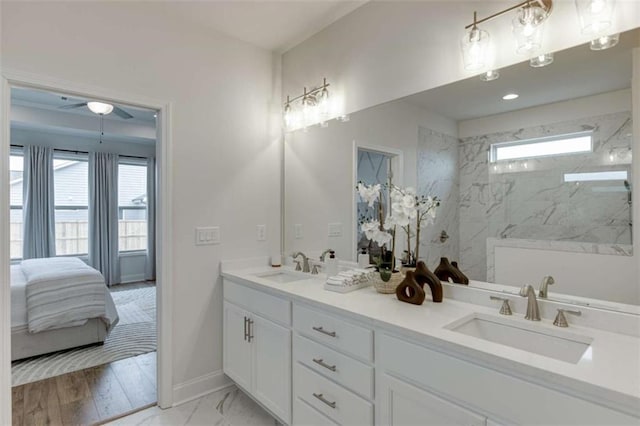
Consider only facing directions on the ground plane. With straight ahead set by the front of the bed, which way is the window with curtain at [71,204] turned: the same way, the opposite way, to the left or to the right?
to the right

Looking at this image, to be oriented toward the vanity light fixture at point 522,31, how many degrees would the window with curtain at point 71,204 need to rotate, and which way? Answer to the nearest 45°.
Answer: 0° — it already faces it

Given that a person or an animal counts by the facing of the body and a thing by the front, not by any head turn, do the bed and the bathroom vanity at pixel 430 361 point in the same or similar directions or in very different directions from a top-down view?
very different directions

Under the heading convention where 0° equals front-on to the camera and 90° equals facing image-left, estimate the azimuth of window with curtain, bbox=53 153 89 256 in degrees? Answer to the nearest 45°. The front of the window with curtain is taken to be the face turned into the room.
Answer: approximately 0°

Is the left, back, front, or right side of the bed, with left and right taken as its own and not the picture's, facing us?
right

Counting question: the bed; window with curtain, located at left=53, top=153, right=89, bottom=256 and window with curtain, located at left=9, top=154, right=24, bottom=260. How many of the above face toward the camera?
2

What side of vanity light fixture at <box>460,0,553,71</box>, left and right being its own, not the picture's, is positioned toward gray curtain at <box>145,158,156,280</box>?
right

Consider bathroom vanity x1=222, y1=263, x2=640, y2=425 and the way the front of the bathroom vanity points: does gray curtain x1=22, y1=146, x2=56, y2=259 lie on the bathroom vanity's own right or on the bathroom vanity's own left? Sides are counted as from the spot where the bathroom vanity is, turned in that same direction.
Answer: on the bathroom vanity's own right

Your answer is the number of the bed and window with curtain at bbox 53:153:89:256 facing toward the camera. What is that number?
1

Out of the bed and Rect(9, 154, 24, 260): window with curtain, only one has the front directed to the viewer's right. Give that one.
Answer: the bed

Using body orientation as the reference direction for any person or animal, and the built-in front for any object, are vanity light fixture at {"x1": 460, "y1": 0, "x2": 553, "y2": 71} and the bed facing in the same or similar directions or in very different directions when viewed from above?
very different directions

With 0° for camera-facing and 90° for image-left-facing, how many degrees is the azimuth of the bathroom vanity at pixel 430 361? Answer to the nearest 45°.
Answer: approximately 45°
